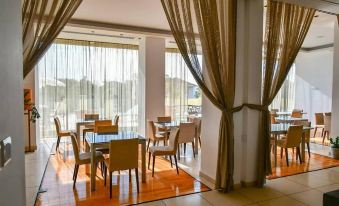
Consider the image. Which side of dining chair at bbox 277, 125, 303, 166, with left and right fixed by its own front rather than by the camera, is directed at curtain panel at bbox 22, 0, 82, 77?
left

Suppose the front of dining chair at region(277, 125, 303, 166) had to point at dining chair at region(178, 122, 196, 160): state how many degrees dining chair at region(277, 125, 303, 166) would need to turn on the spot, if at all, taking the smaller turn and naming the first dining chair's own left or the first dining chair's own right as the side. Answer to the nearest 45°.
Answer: approximately 45° to the first dining chair's own left

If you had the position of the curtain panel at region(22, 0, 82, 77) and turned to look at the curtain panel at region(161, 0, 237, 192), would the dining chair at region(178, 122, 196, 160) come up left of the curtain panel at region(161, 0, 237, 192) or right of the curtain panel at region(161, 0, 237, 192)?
left

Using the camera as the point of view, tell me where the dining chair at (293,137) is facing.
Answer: facing away from the viewer and to the left of the viewer

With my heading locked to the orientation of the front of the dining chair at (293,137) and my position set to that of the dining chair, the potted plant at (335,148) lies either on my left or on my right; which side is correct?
on my right

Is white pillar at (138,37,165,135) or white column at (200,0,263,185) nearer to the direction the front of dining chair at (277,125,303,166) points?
the white pillar

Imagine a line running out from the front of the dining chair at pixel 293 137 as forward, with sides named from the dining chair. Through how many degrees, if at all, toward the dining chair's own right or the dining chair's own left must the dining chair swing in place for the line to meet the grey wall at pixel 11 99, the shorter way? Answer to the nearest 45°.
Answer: approximately 135° to the dining chair's own left

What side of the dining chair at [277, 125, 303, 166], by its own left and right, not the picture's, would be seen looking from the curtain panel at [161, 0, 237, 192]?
left

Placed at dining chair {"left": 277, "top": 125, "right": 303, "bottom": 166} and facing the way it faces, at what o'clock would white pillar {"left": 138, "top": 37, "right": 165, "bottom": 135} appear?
The white pillar is roughly at 11 o'clock from the dining chair.

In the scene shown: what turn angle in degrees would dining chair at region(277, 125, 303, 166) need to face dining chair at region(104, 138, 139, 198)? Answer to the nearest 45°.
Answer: approximately 90° to its left

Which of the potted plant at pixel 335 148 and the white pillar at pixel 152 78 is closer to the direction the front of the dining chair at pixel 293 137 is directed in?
the white pillar
